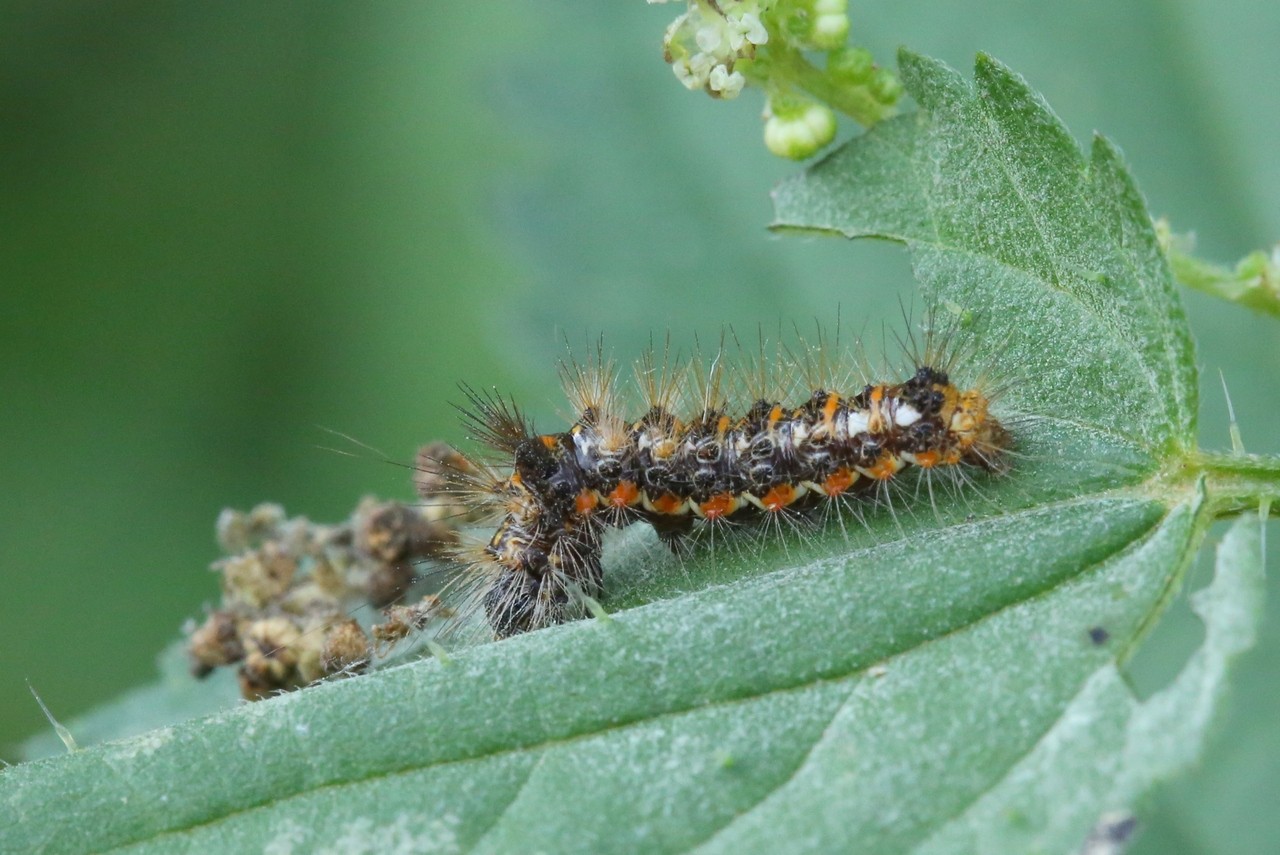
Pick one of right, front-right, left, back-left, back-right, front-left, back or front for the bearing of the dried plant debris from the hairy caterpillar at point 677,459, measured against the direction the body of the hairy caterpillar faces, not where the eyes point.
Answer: front

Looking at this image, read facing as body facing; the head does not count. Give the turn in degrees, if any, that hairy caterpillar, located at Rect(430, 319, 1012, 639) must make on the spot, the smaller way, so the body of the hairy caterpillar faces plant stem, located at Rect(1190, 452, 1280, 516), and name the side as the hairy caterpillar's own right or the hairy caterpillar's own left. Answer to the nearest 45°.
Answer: approximately 135° to the hairy caterpillar's own left

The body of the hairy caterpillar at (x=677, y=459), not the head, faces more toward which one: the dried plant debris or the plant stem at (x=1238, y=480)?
the dried plant debris

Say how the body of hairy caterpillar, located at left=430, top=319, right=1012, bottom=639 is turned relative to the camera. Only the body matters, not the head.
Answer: to the viewer's left

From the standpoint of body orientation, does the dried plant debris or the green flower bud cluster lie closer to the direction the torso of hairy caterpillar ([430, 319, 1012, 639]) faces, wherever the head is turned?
the dried plant debris
